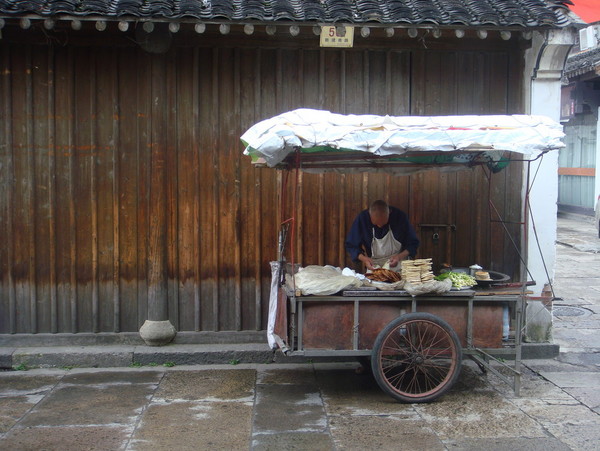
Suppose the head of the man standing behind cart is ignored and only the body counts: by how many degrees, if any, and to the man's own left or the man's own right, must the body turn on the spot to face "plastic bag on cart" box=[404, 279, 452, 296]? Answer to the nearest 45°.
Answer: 0° — they already face it

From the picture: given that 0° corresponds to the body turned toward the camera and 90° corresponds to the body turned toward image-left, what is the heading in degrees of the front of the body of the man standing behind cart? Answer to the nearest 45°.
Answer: approximately 0°

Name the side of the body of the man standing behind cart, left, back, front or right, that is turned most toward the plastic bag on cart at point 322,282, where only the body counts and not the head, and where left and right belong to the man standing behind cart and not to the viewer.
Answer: front

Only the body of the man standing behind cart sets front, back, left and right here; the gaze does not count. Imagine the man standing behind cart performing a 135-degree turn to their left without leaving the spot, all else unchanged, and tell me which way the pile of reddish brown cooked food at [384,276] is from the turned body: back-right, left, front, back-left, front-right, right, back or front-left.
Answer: back-right

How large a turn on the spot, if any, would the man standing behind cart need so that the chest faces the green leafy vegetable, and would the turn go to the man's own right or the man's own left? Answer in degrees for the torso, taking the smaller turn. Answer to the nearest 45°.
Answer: approximately 45° to the man's own left

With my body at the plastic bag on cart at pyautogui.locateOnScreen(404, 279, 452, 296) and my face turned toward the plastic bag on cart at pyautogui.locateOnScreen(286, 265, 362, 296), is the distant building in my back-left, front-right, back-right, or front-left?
back-right

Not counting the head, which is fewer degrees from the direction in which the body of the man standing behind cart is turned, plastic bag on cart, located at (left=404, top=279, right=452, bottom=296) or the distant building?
the plastic bag on cart

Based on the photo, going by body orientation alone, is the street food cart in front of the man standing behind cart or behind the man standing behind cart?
in front

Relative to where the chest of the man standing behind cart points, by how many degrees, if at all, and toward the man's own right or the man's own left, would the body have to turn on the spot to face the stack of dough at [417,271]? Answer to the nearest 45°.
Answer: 0° — they already face it
